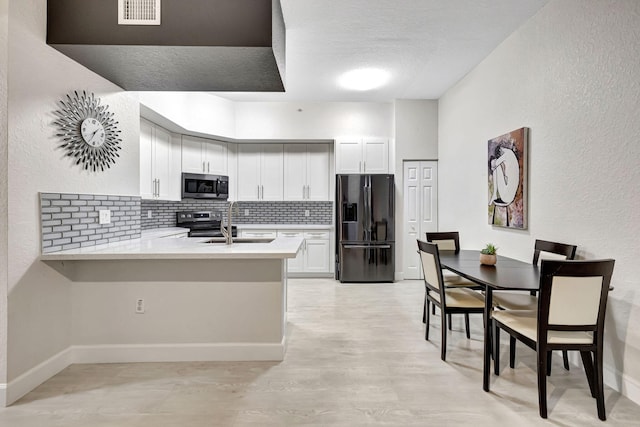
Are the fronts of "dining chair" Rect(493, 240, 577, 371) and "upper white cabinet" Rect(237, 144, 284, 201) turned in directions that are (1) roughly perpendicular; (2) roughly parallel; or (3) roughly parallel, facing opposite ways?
roughly perpendicular

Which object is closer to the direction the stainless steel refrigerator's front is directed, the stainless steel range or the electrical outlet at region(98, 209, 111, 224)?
the electrical outlet

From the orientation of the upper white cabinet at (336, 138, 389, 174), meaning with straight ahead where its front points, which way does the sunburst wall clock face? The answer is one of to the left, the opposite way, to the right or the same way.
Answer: to the left

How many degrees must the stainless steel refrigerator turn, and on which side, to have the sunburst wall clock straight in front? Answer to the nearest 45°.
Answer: approximately 45° to its right

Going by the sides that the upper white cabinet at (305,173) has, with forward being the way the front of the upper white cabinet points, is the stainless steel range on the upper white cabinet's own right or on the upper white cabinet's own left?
on the upper white cabinet's own right

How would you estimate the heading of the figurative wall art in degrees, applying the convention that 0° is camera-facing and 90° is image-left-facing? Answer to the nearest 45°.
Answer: approximately 45°

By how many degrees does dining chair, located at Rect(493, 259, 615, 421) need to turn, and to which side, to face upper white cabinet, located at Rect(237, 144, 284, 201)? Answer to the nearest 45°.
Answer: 0° — it already faces it

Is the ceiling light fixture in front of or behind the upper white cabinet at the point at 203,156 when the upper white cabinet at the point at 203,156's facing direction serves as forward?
in front

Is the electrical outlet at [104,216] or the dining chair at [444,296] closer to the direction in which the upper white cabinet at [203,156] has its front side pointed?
the dining chair

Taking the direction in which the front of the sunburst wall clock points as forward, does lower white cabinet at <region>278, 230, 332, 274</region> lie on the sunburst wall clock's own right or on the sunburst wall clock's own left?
on the sunburst wall clock's own left
